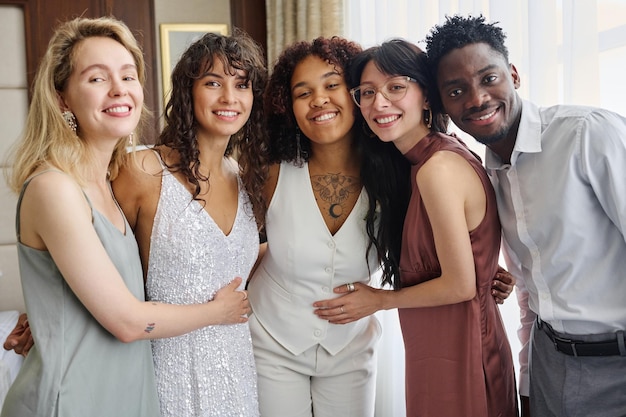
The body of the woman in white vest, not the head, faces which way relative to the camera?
toward the camera

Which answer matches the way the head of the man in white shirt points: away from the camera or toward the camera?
toward the camera

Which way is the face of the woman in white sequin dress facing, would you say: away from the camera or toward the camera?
toward the camera

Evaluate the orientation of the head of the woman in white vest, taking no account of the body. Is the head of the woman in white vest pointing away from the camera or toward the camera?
toward the camera

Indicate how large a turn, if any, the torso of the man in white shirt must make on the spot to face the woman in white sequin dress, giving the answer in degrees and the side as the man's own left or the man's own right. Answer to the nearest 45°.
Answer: approximately 45° to the man's own right

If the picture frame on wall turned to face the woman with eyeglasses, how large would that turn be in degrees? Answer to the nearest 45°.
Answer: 0° — it already faces them

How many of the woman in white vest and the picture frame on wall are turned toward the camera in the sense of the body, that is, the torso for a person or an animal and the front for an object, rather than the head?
2

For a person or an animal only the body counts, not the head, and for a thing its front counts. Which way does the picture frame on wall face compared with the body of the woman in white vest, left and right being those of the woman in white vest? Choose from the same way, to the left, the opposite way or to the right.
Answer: the same way

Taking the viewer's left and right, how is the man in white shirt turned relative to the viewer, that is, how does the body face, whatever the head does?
facing the viewer and to the left of the viewer

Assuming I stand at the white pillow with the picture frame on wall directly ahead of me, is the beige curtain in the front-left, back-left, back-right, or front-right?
front-right
